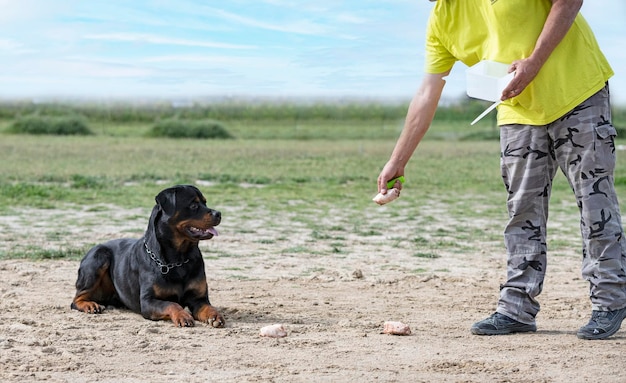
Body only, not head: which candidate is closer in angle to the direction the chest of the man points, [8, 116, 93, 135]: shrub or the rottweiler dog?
the rottweiler dog

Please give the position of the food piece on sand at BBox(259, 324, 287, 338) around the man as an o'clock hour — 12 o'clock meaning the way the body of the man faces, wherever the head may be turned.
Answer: The food piece on sand is roughly at 1 o'clock from the man.

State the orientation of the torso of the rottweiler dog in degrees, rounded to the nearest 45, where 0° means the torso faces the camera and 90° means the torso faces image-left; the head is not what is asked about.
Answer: approximately 315°

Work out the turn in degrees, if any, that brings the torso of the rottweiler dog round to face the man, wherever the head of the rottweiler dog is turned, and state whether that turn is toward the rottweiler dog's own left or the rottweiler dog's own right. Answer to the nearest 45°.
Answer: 0° — it already faces them

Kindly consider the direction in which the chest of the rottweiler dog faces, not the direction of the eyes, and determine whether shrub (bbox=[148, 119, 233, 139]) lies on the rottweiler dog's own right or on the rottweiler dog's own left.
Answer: on the rottweiler dog's own left

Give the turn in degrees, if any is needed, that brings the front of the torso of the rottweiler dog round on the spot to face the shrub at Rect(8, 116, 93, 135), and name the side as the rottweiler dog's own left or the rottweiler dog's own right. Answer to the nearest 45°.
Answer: approximately 135° to the rottweiler dog's own left

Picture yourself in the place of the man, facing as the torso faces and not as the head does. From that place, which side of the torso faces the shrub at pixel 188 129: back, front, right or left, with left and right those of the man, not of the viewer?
right

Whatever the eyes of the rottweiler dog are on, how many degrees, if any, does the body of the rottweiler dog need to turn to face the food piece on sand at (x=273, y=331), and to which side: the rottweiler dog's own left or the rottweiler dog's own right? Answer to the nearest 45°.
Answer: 0° — it already faces it

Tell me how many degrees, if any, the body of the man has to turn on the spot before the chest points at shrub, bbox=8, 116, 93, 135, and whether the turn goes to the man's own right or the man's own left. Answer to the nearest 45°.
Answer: approximately 90° to the man's own right

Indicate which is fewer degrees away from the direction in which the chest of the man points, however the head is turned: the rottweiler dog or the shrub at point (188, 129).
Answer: the rottweiler dog
